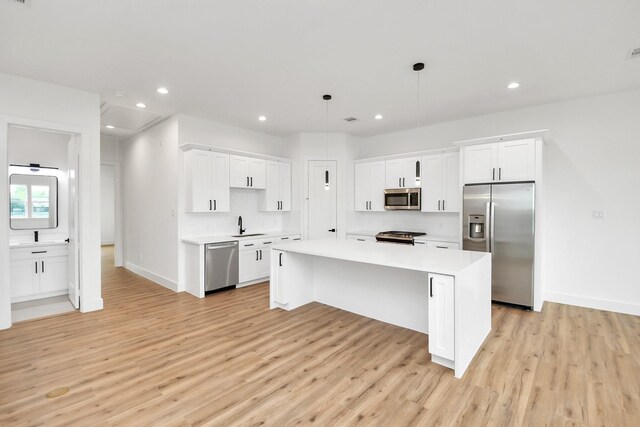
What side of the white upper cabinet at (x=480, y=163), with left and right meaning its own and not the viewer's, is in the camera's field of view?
front

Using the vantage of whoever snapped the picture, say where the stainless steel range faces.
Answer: facing the viewer and to the left of the viewer

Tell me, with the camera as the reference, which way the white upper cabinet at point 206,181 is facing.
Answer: facing the viewer and to the right of the viewer

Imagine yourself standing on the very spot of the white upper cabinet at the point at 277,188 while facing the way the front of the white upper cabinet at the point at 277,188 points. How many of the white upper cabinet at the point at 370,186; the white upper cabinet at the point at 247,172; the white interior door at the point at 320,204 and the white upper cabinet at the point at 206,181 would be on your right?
2

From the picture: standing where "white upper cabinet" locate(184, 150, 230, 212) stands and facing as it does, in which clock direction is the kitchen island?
The kitchen island is roughly at 12 o'clock from the white upper cabinet.

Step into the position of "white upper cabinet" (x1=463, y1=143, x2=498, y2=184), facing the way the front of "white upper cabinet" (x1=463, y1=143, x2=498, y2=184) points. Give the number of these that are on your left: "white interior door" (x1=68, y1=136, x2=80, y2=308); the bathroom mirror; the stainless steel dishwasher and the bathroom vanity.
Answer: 0

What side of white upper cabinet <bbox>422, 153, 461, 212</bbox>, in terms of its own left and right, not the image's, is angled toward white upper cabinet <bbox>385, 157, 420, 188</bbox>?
right

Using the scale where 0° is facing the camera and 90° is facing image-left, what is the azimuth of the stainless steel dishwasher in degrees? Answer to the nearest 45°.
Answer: approximately 315°

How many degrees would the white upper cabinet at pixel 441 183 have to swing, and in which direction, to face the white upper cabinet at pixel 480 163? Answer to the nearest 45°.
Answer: approximately 45° to its left

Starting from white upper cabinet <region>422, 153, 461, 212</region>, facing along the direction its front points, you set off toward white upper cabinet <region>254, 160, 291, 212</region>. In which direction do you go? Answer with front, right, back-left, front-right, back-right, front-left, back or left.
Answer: right

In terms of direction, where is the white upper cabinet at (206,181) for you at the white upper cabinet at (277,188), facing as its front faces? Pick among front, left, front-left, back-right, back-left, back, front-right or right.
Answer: right

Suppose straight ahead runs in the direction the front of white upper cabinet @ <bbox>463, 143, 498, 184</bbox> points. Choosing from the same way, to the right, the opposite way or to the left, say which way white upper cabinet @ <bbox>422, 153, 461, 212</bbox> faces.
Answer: the same way

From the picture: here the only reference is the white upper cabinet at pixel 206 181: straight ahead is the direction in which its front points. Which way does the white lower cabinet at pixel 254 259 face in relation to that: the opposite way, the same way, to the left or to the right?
the same way

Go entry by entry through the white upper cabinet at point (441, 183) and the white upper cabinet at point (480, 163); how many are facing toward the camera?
2

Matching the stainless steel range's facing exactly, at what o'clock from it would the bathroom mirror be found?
The bathroom mirror is roughly at 1 o'clock from the stainless steel range.

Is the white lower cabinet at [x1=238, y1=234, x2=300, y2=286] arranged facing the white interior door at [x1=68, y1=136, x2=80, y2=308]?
no

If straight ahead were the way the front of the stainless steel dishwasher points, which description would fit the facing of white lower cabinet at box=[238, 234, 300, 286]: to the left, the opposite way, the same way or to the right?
the same way

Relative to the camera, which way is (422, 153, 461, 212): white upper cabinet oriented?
toward the camera
